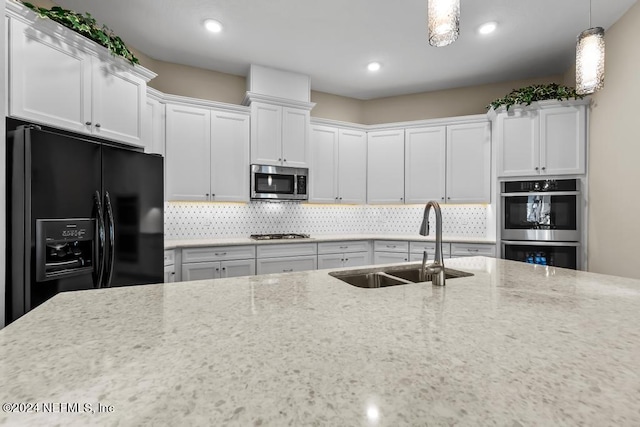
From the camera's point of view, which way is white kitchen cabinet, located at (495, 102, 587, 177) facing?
toward the camera

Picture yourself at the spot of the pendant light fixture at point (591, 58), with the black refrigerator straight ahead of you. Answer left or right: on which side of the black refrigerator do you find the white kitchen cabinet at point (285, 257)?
right

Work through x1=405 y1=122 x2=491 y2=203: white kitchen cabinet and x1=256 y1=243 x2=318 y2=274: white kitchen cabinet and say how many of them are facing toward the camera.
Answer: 2

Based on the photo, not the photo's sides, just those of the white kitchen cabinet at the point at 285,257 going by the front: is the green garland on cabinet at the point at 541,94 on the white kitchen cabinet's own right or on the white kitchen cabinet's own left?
on the white kitchen cabinet's own left

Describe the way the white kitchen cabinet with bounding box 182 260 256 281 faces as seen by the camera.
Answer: facing the viewer

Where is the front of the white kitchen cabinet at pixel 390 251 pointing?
toward the camera
